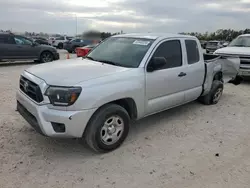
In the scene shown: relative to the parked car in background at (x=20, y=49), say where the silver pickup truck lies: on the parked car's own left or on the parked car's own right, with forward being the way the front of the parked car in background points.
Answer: on the parked car's own right

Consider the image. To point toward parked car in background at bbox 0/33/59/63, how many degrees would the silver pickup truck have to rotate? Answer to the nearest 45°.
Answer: approximately 90° to its right

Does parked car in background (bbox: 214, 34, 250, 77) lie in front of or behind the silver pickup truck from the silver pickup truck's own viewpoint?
behind

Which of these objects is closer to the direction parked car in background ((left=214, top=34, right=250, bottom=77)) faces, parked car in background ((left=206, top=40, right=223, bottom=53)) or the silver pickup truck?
the silver pickup truck

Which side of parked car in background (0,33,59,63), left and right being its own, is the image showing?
right

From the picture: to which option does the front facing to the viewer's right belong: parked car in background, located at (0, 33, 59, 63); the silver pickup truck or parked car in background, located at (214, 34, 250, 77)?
parked car in background, located at (0, 33, 59, 63)

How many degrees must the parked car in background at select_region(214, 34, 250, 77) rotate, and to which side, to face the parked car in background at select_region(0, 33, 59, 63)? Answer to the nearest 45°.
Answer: approximately 45° to its right

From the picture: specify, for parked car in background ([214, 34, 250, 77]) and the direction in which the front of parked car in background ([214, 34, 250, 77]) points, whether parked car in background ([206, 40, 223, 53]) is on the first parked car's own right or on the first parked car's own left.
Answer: on the first parked car's own right

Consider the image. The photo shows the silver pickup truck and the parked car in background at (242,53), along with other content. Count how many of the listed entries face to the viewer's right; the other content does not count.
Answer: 0
